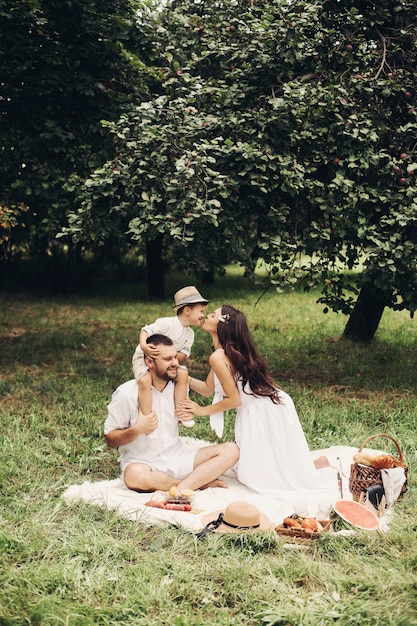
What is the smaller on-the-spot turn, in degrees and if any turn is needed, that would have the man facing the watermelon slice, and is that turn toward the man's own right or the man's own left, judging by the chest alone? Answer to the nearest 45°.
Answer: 0° — they already face it

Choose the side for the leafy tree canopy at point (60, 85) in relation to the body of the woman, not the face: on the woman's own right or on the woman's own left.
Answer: on the woman's own right

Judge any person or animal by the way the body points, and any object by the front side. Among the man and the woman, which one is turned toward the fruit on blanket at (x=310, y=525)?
the man

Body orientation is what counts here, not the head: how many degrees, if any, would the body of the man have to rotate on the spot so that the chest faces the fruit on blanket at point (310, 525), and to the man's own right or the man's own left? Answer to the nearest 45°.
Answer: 0° — they already face it

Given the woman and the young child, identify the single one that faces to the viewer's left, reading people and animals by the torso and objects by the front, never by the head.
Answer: the woman

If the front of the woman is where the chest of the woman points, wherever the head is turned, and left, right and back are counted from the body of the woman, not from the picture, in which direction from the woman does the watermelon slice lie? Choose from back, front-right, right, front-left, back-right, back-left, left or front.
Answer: back-left

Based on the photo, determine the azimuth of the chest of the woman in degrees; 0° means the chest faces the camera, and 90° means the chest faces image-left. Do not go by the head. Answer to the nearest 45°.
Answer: approximately 90°

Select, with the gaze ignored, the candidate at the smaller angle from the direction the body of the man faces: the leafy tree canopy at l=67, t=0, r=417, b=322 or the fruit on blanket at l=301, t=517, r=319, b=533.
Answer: the fruit on blanket

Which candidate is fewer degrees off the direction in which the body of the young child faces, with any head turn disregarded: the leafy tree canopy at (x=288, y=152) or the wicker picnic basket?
the wicker picnic basket
